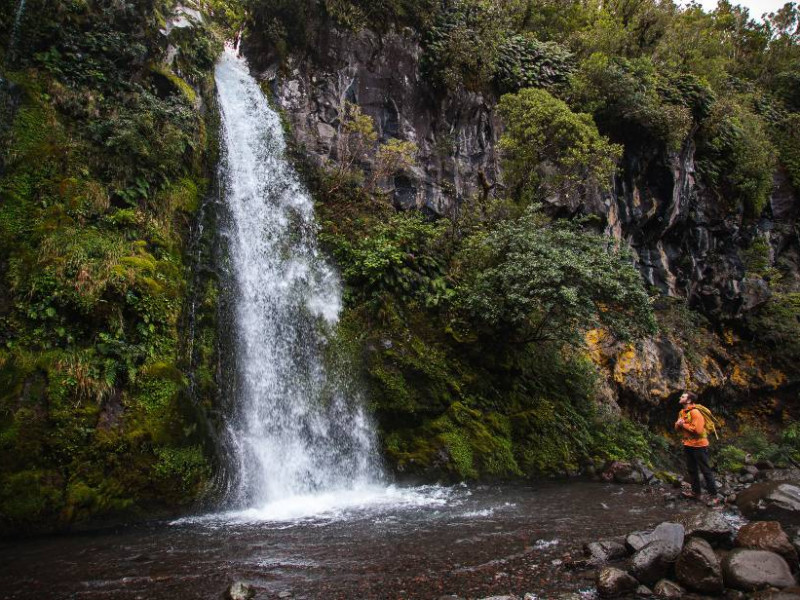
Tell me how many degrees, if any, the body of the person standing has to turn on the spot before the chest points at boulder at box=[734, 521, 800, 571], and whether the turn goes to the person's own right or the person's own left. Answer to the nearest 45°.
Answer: approximately 90° to the person's own left

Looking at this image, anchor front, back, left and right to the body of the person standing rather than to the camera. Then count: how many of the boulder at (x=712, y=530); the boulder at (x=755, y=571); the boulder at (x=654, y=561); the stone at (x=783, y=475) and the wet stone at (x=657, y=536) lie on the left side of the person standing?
4

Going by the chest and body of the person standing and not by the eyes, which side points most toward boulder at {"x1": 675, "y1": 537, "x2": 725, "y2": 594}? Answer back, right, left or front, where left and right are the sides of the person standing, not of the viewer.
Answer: left

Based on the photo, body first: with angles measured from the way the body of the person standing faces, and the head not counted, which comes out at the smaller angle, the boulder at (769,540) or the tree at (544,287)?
the tree

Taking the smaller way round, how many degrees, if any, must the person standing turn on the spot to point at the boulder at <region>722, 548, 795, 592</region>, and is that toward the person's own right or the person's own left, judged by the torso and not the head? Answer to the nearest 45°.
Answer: approximately 90° to the person's own left

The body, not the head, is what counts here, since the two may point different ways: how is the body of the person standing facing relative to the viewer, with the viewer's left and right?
facing to the left of the viewer

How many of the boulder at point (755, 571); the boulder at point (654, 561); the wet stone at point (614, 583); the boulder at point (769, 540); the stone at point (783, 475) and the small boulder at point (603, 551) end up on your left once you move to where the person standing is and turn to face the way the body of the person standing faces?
5

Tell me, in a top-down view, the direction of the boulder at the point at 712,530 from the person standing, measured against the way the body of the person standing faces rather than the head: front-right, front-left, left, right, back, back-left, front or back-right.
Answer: left

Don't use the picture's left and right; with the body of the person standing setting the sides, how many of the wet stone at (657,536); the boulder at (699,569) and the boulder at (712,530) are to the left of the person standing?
3

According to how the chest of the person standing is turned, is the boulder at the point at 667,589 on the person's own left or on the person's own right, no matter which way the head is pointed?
on the person's own left

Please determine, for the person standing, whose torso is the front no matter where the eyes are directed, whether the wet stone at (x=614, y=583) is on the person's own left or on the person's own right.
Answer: on the person's own left

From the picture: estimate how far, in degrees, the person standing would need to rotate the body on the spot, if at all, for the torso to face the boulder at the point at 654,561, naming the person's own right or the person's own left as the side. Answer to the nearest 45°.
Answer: approximately 90° to the person's own left

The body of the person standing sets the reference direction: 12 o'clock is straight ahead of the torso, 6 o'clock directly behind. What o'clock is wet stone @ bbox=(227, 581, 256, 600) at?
The wet stone is roughly at 10 o'clock from the person standing.

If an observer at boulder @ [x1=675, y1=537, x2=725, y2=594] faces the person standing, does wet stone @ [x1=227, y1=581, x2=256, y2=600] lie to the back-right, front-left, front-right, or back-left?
back-left
